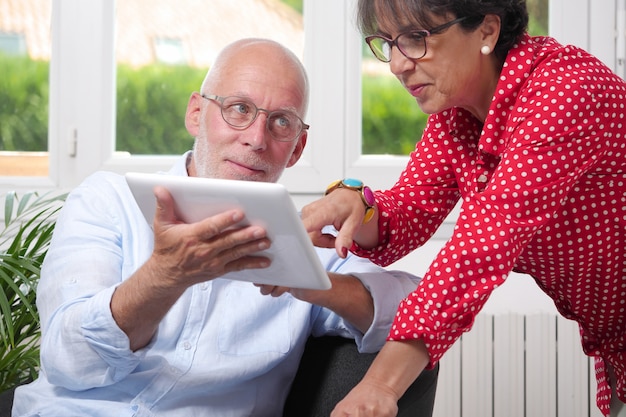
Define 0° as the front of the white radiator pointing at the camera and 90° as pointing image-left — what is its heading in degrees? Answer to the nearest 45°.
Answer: approximately 0°

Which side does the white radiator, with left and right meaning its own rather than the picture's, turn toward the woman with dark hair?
front

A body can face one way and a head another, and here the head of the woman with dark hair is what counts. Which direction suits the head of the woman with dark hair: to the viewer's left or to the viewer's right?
to the viewer's left

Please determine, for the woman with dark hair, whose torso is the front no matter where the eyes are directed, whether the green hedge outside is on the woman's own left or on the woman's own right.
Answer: on the woman's own right
